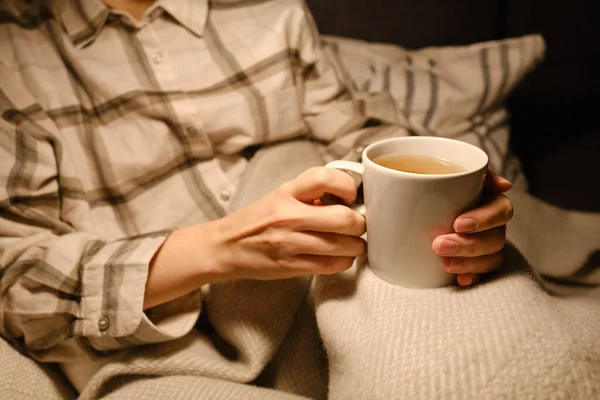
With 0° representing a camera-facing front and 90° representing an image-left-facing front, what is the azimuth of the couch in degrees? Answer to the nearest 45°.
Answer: approximately 0°
